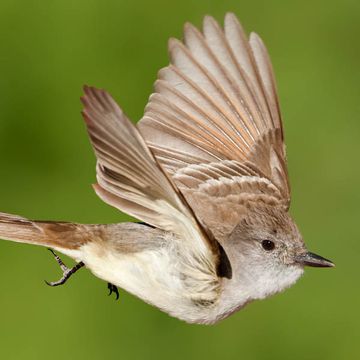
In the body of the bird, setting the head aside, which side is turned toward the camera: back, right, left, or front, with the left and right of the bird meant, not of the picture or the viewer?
right
